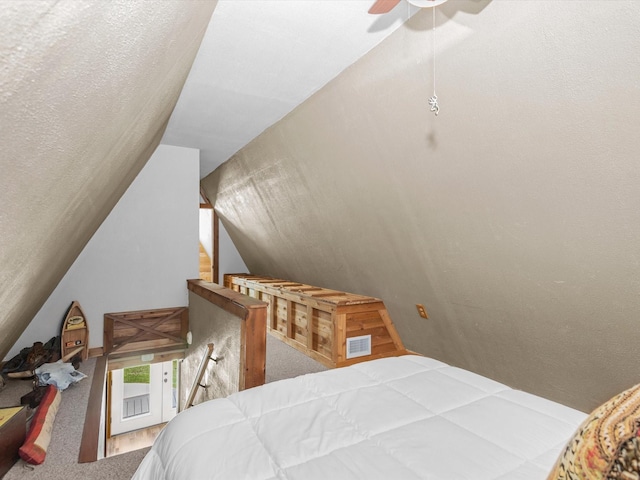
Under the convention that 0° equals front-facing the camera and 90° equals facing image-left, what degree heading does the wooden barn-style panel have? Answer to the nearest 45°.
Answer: approximately 0°
